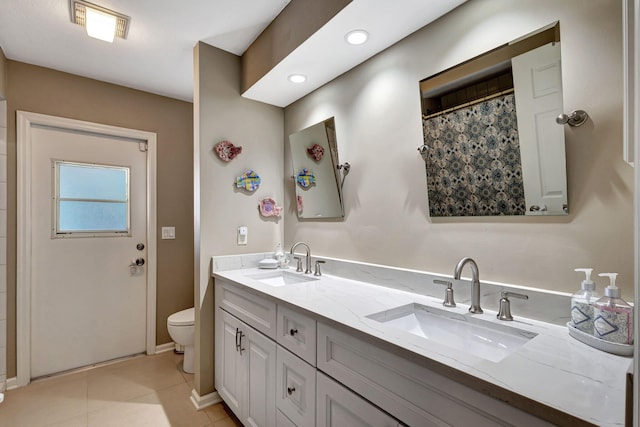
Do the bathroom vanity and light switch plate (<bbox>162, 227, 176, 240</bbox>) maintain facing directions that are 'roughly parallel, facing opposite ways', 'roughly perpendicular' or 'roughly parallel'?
roughly perpendicular

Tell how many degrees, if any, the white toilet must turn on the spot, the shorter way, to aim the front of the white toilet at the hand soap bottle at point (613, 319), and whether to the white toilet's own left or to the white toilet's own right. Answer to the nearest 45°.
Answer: approximately 135° to the white toilet's own left

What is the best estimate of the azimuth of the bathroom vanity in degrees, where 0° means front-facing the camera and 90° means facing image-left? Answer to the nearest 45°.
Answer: approximately 45°

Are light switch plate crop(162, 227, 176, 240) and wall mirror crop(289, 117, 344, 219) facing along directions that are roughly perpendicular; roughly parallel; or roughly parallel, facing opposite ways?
roughly perpendicular

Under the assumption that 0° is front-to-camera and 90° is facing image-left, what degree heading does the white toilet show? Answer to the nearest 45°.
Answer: approximately 90°

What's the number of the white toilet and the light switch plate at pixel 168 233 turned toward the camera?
1

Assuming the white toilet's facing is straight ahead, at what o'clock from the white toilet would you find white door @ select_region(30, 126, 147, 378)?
The white door is roughly at 1 o'clock from the white toilet.

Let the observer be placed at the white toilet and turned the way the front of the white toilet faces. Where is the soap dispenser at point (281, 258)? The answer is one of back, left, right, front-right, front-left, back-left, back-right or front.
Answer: back-left
